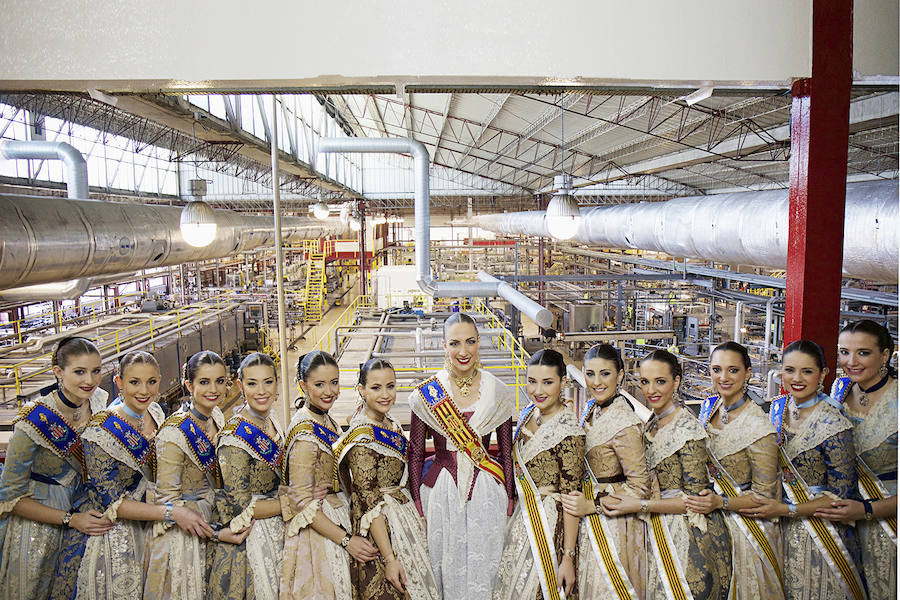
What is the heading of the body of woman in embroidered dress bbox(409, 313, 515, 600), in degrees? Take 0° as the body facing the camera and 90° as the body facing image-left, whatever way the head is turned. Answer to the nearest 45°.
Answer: approximately 0°

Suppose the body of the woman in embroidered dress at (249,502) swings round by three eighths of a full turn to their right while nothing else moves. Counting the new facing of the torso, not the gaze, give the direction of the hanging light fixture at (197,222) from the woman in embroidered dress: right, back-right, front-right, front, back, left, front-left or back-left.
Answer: right

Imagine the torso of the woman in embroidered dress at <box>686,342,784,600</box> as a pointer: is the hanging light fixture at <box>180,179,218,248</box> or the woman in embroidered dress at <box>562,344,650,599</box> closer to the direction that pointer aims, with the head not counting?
the woman in embroidered dress

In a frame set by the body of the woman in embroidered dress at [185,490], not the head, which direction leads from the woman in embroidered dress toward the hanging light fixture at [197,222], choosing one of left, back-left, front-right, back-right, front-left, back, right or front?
back-left

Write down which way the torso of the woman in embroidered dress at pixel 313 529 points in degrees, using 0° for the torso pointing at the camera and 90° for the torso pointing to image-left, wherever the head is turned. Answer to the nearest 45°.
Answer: approximately 315°

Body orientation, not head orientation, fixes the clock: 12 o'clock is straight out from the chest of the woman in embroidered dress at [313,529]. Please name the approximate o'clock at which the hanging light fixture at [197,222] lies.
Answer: The hanging light fixture is roughly at 7 o'clock from the woman in embroidered dress.

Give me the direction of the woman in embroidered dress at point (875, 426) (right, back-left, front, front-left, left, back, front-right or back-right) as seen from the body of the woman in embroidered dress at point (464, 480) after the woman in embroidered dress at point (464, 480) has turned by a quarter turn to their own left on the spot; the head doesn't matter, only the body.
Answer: front

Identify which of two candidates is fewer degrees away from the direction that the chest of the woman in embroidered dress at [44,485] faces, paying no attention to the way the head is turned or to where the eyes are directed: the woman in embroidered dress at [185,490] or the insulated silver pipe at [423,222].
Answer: the woman in embroidered dress
